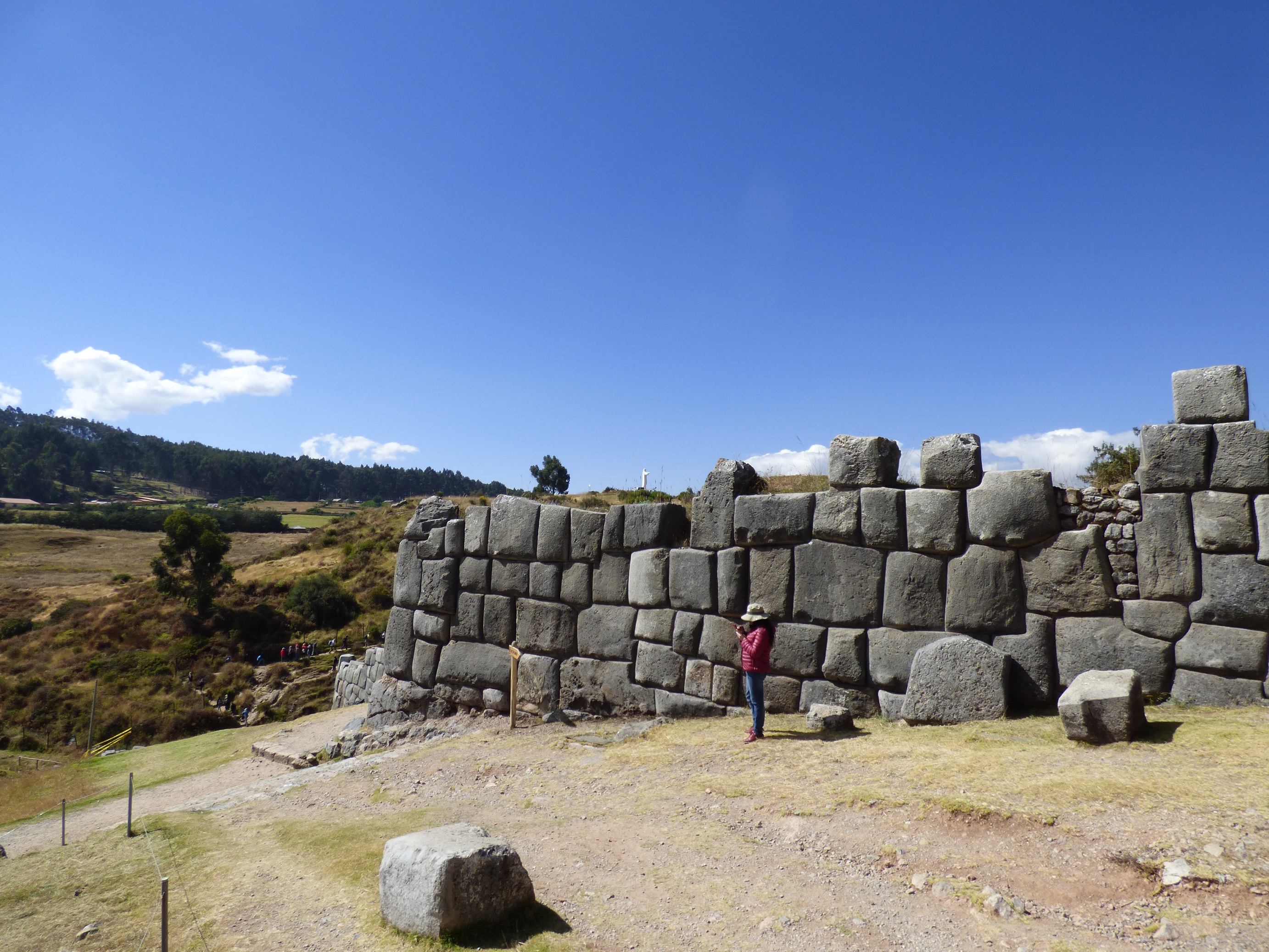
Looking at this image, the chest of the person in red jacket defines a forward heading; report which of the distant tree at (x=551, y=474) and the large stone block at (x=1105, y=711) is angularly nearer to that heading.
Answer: the distant tree

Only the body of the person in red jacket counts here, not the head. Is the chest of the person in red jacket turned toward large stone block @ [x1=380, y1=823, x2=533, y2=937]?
no

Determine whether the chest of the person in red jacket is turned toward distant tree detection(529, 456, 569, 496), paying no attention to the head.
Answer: no

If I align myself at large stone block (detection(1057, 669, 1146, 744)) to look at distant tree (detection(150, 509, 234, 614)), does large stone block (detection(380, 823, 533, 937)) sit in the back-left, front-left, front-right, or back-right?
back-left

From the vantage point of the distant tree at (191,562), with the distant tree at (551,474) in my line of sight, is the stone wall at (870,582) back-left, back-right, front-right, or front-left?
back-right

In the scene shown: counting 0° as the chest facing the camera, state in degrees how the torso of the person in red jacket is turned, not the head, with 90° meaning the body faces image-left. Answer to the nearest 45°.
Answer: approximately 90°

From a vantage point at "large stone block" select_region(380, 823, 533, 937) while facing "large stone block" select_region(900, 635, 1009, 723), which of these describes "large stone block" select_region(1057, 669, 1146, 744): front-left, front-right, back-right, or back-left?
front-right

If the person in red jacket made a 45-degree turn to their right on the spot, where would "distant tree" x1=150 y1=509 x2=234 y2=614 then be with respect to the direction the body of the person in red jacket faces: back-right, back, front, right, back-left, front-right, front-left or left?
front

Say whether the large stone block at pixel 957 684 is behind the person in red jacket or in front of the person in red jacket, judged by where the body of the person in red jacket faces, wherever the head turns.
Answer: behind

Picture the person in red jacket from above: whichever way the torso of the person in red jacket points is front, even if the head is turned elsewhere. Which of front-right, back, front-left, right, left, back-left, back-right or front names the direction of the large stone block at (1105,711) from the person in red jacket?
back-left
